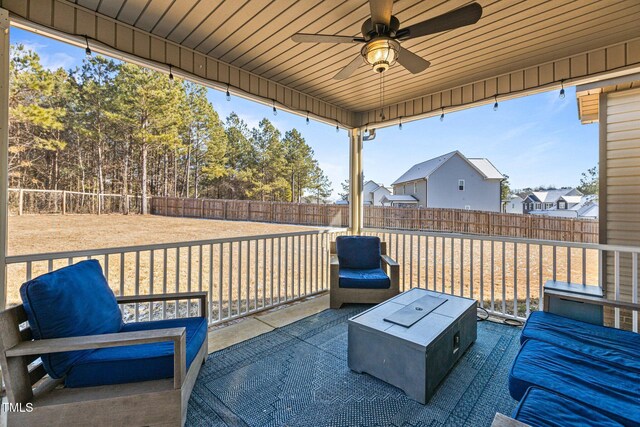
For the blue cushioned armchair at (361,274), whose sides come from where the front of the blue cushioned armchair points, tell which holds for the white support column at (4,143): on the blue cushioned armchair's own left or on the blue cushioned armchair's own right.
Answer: on the blue cushioned armchair's own right

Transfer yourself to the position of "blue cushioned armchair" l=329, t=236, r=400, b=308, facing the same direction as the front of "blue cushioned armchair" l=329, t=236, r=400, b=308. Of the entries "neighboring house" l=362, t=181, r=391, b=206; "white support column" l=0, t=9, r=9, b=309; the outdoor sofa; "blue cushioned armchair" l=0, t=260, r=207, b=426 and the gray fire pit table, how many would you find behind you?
1

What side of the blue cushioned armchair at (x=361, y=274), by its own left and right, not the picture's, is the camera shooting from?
front

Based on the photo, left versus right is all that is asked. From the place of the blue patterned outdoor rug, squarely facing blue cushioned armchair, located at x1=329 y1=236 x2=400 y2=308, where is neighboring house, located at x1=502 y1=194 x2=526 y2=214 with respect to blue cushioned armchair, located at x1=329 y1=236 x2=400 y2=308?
right

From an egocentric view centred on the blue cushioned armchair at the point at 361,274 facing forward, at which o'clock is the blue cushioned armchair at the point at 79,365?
the blue cushioned armchair at the point at 79,365 is roughly at 1 o'clock from the blue cushioned armchair at the point at 361,274.

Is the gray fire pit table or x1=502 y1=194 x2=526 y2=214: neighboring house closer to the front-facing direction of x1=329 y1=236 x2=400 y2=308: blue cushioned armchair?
the gray fire pit table

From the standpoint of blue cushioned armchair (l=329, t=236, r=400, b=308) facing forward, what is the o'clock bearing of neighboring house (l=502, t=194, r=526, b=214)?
The neighboring house is roughly at 8 o'clock from the blue cushioned armchair.

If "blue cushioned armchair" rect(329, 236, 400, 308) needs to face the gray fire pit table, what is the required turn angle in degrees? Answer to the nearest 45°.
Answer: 0° — it already faces it

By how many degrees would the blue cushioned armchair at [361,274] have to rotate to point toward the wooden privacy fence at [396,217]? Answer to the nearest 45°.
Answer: approximately 135° to its left

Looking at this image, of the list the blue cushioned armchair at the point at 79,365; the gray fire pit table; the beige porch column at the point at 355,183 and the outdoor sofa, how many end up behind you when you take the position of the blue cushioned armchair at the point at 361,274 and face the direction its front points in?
1

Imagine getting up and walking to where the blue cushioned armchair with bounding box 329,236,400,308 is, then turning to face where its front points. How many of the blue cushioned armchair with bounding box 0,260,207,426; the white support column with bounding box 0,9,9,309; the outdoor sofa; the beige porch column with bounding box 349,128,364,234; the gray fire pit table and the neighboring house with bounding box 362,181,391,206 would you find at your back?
2

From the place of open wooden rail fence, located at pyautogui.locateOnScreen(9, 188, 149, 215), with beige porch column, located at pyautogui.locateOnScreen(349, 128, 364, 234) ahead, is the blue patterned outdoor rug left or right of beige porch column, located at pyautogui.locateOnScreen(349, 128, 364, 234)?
right

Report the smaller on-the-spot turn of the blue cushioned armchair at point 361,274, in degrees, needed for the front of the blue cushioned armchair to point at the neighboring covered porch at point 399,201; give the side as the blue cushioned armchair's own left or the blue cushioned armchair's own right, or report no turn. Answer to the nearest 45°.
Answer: approximately 180°

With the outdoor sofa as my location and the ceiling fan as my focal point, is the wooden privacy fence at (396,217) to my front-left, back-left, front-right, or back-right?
front-right

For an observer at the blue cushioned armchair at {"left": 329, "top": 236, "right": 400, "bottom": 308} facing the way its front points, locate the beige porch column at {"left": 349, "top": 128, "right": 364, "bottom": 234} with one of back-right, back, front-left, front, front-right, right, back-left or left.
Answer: back

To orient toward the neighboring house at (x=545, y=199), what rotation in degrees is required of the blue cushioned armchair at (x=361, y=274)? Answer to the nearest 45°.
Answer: approximately 135° to its left

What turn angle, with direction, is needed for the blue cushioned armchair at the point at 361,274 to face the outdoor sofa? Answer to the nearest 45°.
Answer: approximately 45° to its left
